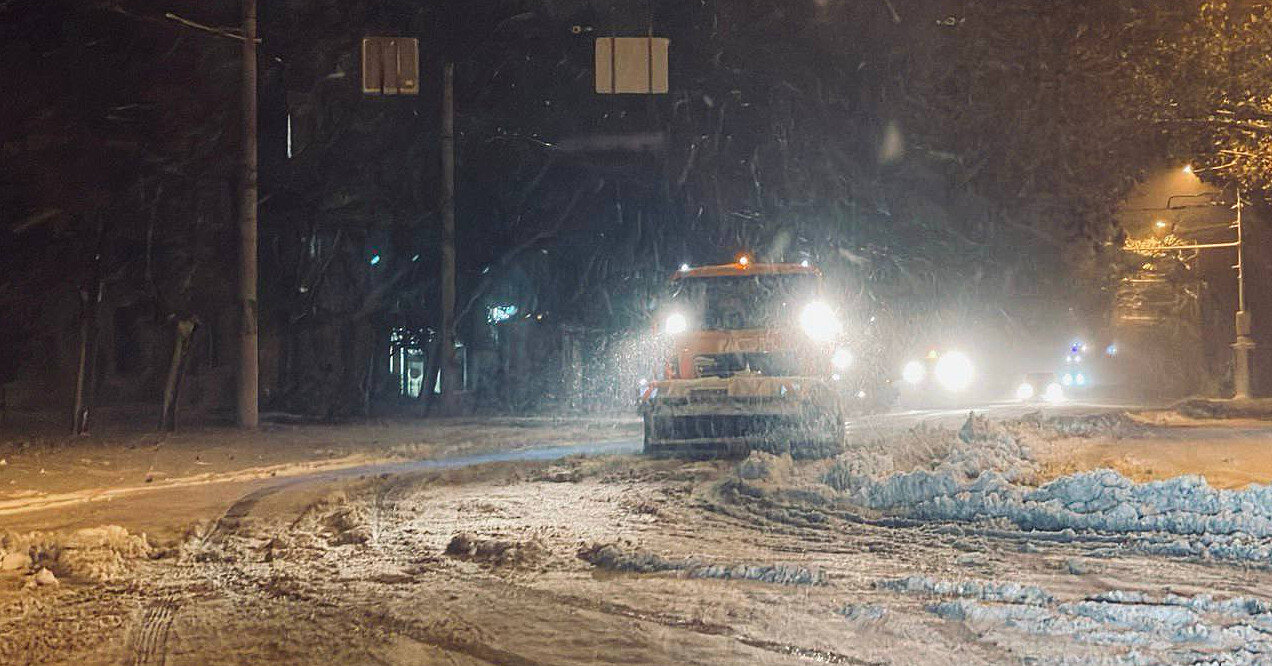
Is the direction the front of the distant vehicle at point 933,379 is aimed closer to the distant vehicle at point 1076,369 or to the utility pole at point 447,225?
the utility pole

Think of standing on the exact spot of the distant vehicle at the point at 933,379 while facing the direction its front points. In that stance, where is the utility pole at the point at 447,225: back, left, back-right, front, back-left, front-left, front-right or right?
front-right

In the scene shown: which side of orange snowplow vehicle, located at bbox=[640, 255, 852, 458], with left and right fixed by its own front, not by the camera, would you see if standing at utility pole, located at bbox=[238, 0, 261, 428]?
right

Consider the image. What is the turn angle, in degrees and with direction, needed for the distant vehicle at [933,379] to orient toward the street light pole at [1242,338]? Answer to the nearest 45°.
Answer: approximately 90° to its left

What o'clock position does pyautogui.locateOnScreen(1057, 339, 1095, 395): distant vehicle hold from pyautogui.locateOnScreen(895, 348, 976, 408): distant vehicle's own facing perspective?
pyautogui.locateOnScreen(1057, 339, 1095, 395): distant vehicle is roughly at 7 o'clock from pyautogui.locateOnScreen(895, 348, 976, 408): distant vehicle.

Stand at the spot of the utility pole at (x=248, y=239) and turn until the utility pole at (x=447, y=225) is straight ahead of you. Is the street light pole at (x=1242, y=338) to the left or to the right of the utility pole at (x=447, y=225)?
right

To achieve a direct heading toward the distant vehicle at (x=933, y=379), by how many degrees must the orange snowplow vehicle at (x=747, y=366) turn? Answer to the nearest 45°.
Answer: approximately 180°

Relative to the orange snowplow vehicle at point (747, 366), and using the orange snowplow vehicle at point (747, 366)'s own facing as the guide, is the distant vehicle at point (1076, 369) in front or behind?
behind

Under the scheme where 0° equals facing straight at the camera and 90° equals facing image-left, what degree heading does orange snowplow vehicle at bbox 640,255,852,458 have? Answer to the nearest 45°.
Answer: approximately 0°

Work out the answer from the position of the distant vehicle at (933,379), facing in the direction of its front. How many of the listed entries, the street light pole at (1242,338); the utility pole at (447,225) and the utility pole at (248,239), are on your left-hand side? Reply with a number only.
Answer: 1
